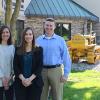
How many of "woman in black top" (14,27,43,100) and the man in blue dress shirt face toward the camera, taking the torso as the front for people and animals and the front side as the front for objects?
2

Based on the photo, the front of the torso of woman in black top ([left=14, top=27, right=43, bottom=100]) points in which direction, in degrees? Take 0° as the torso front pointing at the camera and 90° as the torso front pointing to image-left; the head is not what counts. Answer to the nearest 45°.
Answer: approximately 0°

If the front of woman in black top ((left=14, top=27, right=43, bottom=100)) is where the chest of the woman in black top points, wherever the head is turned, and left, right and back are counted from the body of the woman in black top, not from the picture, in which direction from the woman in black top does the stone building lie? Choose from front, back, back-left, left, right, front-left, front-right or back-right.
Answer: back

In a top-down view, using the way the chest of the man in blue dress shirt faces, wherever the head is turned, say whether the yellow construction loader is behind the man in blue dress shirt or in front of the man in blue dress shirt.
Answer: behind

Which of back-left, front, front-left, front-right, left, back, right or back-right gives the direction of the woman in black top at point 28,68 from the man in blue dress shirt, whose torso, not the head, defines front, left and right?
front-right

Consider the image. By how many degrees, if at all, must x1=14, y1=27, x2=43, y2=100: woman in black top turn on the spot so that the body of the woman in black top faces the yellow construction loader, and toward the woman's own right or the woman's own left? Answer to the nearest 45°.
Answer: approximately 180°

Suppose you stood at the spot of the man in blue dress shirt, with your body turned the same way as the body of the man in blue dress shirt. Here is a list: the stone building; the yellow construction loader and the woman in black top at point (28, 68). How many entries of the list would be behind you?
2
